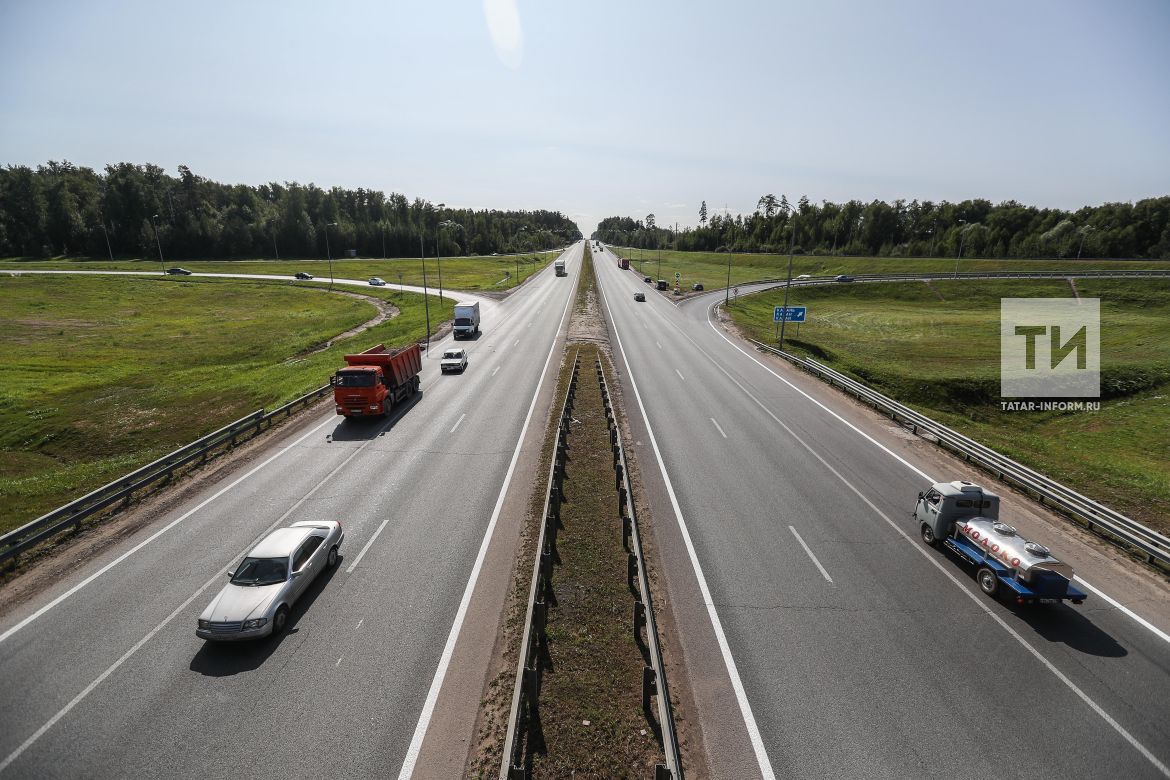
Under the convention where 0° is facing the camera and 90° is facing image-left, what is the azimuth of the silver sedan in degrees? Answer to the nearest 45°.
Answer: approximately 45°

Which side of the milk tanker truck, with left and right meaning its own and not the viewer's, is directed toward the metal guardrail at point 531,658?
left

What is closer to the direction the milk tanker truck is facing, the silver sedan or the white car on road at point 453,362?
the white car on road

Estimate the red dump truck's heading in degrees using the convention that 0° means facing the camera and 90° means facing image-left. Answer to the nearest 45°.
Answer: approximately 45°

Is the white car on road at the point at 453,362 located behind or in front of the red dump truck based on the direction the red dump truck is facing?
behind

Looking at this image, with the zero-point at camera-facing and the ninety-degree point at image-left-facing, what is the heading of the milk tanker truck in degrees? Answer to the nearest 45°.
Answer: approximately 135°

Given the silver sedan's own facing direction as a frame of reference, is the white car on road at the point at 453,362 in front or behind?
behind

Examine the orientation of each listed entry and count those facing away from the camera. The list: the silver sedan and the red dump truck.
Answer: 0

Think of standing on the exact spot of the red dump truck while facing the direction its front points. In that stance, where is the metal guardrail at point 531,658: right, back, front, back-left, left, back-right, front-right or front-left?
front-left
